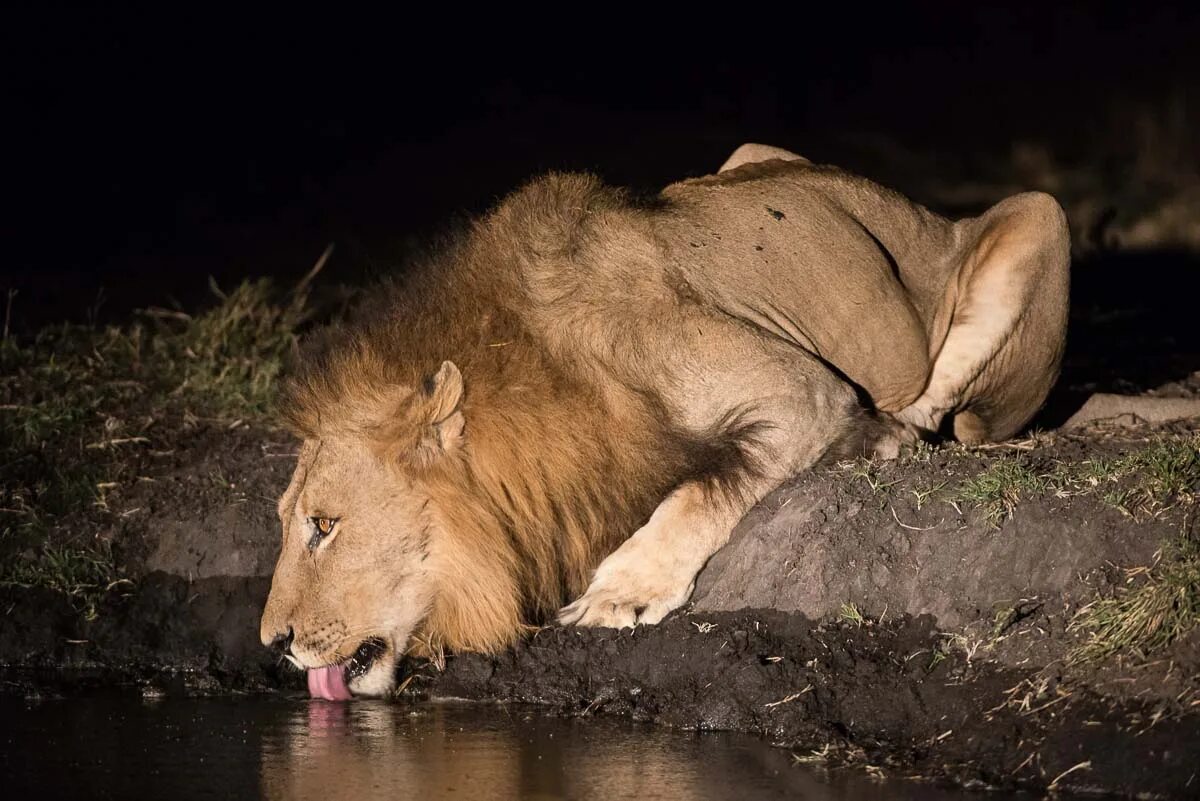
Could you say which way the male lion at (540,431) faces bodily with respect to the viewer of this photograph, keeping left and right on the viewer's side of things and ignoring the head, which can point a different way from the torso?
facing the viewer and to the left of the viewer

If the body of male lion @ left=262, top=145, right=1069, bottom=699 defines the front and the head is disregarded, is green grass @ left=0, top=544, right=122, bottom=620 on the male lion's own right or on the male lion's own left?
on the male lion's own right

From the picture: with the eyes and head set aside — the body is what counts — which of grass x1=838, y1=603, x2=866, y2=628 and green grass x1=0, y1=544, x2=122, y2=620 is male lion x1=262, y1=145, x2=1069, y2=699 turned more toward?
the green grass

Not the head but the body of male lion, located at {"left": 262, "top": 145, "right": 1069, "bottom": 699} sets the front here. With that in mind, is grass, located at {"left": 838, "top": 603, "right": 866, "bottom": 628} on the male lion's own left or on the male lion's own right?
on the male lion's own left
